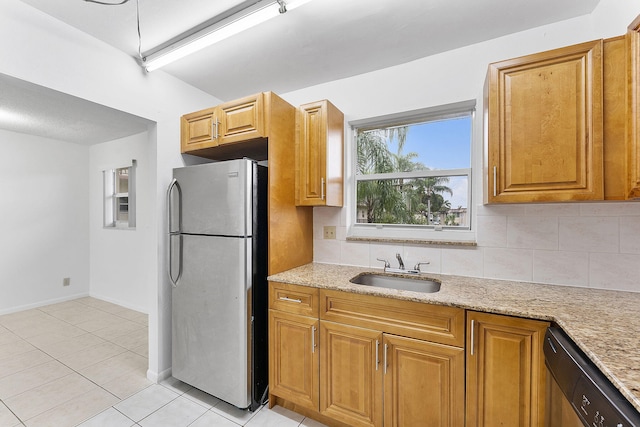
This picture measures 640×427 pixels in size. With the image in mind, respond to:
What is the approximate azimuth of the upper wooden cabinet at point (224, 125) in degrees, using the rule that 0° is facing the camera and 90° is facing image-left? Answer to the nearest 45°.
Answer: approximately 45°

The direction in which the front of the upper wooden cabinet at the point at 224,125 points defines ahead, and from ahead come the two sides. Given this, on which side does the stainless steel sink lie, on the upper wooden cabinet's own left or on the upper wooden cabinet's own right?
on the upper wooden cabinet's own left

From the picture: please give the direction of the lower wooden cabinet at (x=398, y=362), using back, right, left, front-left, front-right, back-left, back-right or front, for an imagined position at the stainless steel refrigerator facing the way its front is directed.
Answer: left

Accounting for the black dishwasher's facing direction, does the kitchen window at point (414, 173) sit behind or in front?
in front

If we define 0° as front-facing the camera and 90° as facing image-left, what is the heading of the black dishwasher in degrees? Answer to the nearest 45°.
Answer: approximately 90°

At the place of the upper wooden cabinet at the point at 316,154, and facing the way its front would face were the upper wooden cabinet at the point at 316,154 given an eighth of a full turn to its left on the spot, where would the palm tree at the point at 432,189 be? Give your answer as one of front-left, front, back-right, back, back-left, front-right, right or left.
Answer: left

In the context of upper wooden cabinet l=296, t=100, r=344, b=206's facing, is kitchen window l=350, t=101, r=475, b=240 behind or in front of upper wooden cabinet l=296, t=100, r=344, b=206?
behind

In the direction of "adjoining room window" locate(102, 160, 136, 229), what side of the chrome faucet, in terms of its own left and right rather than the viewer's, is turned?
right

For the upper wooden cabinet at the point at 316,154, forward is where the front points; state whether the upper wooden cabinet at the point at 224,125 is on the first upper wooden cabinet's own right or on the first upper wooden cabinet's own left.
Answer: on the first upper wooden cabinet's own right
